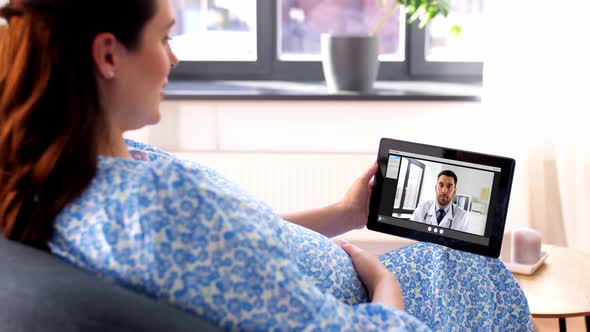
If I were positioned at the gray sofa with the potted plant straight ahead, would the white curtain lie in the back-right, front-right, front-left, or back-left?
front-right

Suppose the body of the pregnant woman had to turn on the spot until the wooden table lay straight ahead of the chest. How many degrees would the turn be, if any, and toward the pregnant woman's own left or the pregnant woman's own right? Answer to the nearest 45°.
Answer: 0° — they already face it

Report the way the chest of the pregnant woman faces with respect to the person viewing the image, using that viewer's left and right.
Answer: facing away from the viewer and to the right of the viewer

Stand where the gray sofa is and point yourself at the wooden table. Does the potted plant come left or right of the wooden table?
left

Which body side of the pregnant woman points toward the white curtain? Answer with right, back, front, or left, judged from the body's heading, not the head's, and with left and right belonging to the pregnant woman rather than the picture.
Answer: front

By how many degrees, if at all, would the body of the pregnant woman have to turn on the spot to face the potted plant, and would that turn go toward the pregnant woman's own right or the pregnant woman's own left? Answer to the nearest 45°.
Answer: approximately 45° to the pregnant woman's own left

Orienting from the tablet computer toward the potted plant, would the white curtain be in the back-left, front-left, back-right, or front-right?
front-right

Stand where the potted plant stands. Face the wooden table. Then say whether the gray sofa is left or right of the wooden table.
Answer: right

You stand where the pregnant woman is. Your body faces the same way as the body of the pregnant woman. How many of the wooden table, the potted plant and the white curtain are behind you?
0

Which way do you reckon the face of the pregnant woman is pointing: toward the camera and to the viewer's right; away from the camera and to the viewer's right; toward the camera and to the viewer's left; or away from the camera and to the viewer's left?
away from the camera and to the viewer's right

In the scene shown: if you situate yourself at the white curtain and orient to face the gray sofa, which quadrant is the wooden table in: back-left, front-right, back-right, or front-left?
front-left
